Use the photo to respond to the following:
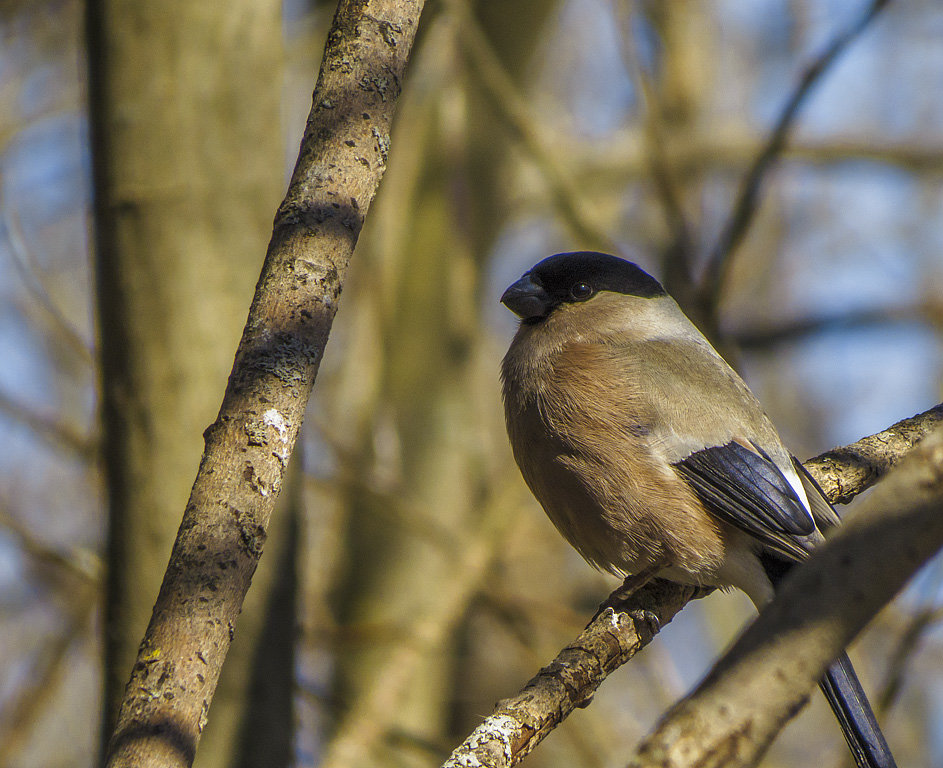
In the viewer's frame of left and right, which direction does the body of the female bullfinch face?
facing to the left of the viewer

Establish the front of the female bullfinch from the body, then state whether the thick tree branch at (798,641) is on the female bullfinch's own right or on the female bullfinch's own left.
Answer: on the female bullfinch's own left

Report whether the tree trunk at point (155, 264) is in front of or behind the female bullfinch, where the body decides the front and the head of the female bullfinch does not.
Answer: in front

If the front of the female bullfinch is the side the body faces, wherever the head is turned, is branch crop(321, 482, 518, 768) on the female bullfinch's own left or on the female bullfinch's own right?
on the female bullfinch's own right
